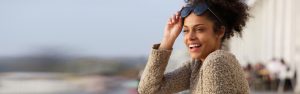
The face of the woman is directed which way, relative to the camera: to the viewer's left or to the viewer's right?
to the viewer's left

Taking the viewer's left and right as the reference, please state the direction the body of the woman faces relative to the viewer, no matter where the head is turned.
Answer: facing the viewer and to the left of the viewer
